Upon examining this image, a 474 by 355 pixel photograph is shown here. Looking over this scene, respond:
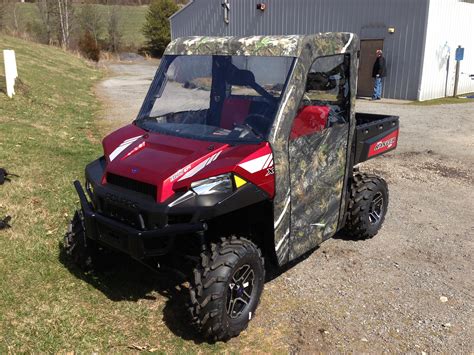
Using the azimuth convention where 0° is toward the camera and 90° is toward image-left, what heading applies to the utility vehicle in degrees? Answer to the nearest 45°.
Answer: approximately 45°

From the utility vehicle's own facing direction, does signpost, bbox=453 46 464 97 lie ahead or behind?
behind

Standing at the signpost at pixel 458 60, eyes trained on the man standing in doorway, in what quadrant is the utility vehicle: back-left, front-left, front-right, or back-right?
front-left

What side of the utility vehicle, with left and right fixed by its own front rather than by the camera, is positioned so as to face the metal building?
back

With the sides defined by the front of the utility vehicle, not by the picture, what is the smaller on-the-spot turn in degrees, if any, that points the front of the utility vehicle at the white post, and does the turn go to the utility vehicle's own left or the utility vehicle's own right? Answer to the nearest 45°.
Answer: approximately 90° to the utility vehicle's own right

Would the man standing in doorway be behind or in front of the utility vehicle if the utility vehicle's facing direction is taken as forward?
behind
